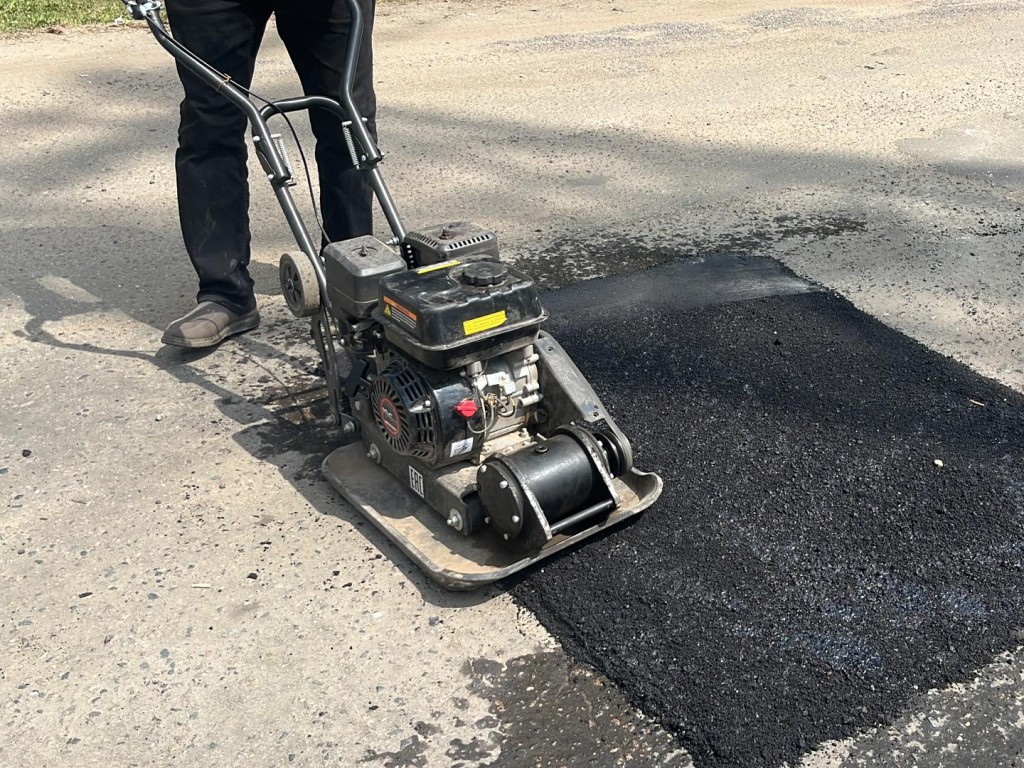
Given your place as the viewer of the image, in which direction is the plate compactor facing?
facing the viewer and to the right of the viewer
